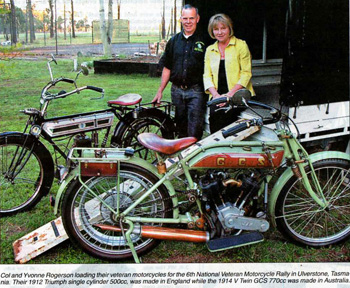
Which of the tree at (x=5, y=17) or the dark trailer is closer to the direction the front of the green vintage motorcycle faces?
the dark trailer

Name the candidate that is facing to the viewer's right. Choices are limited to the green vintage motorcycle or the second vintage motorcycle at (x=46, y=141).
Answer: the green vintage motorcycle

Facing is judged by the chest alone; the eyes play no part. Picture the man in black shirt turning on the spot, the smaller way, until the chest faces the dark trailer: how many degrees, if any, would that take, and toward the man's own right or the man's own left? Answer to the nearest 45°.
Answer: approximately 45° to the man's own left

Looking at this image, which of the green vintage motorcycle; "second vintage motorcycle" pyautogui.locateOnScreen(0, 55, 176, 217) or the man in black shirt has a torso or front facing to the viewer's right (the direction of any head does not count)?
the green vintage motorcycle

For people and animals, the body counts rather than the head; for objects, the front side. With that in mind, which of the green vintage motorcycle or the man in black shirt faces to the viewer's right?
the green vintage motorcycle

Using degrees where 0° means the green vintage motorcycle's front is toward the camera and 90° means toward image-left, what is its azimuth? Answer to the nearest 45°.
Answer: approximately 270°

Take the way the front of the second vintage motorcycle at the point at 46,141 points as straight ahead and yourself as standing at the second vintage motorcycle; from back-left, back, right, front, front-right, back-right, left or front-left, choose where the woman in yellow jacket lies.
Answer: back-left

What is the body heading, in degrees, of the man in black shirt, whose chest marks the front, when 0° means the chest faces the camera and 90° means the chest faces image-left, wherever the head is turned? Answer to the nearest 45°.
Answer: approximately 0°
